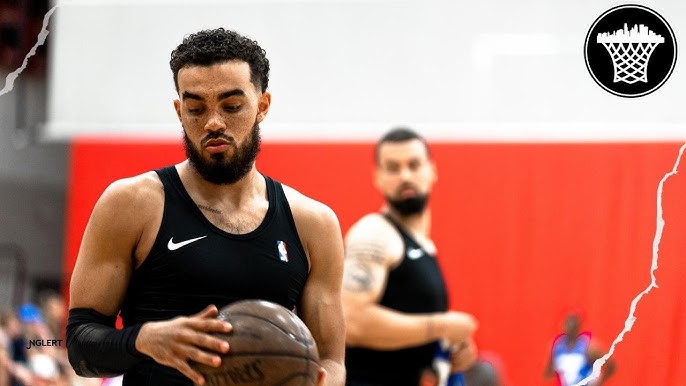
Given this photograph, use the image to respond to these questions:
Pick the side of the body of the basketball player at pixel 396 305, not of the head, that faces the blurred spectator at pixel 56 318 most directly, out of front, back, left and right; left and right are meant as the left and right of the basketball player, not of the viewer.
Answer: back

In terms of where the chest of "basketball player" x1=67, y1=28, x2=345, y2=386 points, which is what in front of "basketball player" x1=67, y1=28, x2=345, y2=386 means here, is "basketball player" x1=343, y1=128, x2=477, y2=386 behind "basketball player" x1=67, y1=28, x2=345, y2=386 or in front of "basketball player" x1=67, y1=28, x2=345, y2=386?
behind

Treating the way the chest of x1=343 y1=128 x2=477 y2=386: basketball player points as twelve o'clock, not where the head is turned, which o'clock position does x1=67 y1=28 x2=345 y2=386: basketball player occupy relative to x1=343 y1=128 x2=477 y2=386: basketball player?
x1=67 y1=28 x2=345 y2=386: basketball player is roughly at 2 o'clock from x1=343 y1=128 x2=477 y2=386: basketball player.

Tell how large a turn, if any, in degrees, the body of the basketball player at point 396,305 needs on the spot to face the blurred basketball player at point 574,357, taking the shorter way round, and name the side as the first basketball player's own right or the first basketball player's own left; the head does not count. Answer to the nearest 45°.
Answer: approximately 90° to the first basketball player's own left

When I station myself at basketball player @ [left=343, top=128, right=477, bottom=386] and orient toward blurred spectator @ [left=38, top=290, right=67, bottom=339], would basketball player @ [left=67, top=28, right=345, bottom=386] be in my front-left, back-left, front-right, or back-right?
back-left

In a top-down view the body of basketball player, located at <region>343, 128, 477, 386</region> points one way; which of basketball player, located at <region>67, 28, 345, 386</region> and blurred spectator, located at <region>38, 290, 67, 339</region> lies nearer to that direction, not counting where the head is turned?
the basketball player

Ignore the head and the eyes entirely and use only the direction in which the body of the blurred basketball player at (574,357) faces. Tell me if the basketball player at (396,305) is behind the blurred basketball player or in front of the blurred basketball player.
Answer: in front

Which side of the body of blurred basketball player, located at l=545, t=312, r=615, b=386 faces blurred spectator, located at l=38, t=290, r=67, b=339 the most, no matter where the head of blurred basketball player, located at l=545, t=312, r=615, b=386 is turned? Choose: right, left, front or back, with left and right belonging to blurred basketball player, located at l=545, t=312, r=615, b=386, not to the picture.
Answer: right
